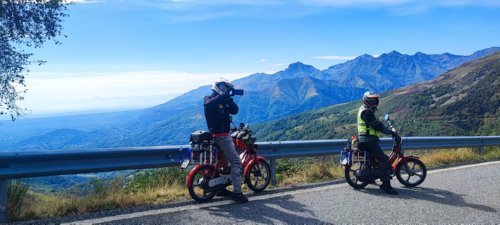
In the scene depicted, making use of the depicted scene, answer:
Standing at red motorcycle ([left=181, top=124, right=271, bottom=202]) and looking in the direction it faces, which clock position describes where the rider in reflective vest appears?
The rider in reflective vest is roughly at 1 o'clock from the red motorcycle.

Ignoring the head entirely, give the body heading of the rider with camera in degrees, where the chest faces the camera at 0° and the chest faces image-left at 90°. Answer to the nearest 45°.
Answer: approximately 270°

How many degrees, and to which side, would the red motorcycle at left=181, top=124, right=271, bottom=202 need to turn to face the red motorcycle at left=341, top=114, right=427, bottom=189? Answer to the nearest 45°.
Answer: approximately 45° to its right

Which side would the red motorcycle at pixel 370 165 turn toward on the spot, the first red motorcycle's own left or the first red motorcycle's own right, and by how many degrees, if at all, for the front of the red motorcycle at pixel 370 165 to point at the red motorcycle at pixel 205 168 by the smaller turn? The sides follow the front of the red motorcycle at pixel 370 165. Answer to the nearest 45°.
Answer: approximately 135° to the first red motorcycle's own right

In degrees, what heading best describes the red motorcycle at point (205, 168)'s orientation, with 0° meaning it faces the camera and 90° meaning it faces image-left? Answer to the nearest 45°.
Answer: approximately 225°

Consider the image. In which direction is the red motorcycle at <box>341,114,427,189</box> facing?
to the viewer's right

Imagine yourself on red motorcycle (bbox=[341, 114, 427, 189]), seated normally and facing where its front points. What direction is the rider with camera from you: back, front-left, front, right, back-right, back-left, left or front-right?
back-right

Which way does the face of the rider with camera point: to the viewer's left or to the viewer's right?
to the viewer's right

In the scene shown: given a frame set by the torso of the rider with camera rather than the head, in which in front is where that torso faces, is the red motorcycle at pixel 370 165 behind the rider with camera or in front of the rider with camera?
in front

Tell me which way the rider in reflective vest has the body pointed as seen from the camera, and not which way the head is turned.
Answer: to the viewer's right
